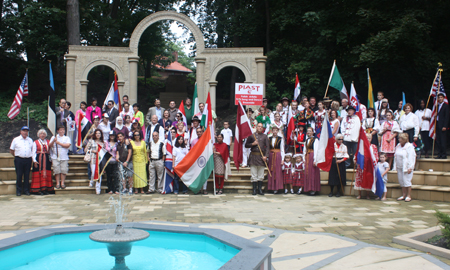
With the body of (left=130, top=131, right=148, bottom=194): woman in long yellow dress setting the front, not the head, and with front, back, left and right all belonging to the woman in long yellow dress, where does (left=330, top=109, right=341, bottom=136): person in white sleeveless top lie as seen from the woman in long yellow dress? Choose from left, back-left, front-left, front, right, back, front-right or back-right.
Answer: left

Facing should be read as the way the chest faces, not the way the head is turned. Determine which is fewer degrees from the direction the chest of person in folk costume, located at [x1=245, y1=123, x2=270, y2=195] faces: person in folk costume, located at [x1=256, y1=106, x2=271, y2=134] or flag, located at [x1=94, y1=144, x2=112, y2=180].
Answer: the flag

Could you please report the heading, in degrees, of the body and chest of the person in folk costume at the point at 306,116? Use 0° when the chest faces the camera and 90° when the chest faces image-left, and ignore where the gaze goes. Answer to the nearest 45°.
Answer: approximately 0°

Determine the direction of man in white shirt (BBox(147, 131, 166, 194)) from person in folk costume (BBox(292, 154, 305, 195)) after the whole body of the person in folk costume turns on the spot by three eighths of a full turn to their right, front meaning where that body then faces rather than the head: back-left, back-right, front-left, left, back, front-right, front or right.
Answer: front-left

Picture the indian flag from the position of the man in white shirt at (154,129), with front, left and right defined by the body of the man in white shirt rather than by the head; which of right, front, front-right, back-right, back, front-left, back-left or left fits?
front-left

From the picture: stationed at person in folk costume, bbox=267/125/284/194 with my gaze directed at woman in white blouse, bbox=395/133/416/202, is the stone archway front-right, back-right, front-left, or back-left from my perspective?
back-left

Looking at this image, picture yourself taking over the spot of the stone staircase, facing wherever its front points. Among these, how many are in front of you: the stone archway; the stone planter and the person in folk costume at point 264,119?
1

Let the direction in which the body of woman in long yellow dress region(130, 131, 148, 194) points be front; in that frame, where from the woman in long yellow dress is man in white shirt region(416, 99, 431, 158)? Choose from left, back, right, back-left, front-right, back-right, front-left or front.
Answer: left

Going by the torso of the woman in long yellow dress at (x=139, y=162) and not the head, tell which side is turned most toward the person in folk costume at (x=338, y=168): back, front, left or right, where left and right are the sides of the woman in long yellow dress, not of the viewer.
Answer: left

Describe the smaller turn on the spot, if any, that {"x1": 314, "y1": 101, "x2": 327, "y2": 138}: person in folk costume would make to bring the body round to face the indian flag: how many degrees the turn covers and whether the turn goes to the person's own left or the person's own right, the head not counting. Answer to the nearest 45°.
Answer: approximately 45° to the person's own right

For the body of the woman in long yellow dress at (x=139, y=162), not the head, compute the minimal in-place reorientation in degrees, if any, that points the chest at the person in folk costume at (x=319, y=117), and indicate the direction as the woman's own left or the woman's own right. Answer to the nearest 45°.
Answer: approximately 90° to the woman's own left

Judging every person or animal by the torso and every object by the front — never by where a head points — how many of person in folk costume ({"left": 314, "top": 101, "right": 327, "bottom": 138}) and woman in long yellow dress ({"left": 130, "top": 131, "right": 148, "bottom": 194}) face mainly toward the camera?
2
